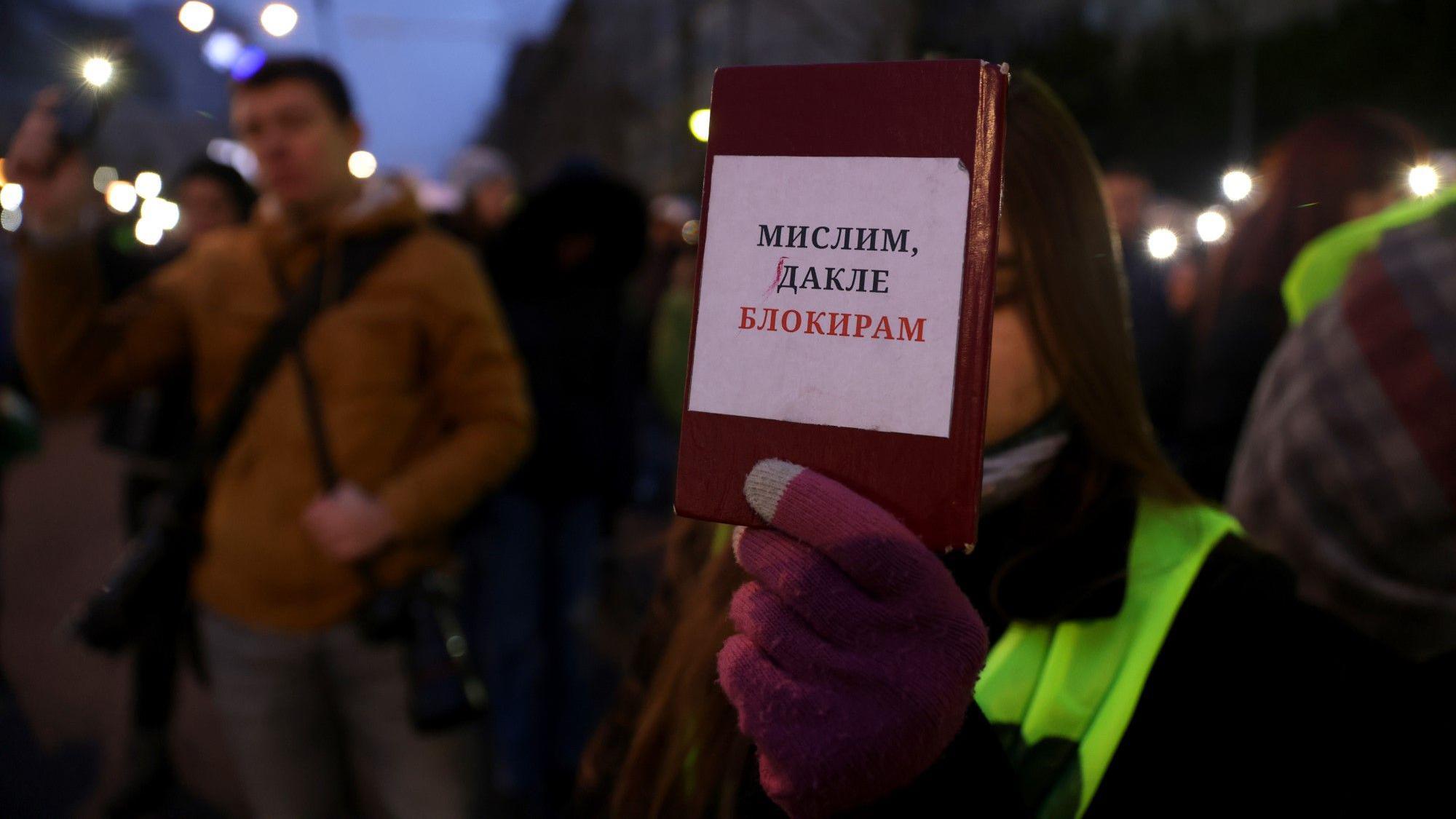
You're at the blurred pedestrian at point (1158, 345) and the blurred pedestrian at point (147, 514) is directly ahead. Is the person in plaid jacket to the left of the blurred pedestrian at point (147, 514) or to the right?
left

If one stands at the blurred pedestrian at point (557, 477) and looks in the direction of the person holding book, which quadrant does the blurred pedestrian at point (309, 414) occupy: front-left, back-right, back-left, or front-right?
front-right

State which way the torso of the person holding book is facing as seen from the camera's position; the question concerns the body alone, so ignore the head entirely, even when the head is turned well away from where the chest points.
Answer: toward the camera

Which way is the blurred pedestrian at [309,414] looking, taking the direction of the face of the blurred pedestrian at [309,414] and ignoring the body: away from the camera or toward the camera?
toward the camera
